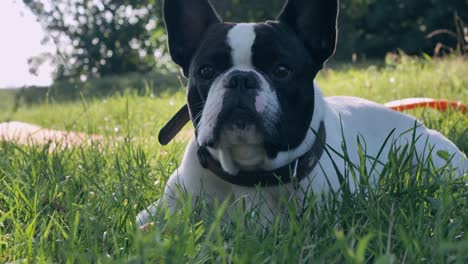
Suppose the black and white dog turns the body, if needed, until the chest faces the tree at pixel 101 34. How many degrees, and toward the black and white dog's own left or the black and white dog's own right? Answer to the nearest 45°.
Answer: approximately 135° to the black and white dog's own right

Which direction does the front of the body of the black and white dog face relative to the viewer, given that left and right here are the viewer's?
facing the viewer and to the left of the viewer
